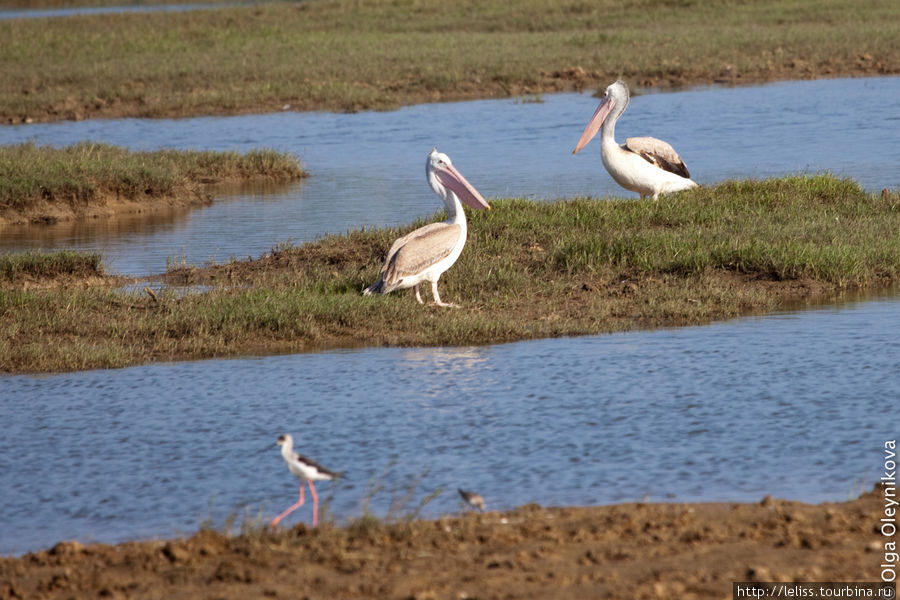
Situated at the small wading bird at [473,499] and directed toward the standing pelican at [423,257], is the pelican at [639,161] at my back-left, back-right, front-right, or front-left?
front-right

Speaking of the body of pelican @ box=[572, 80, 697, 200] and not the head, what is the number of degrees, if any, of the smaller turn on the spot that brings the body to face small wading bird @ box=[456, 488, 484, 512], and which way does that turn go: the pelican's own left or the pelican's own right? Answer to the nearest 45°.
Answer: approximately 90° to the pelican's own left

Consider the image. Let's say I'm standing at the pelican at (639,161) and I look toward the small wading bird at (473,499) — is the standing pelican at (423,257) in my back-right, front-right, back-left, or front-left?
front-right

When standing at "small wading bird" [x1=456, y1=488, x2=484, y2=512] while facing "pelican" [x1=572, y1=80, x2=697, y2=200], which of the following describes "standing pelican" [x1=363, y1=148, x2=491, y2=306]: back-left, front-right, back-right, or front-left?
front-left

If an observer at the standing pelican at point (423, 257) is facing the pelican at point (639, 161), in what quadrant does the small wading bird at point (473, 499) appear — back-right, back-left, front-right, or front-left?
back-right

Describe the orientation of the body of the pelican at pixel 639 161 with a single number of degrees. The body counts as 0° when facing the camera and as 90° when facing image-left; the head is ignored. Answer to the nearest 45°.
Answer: approximately 90°

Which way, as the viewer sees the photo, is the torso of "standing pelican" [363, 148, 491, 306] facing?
to the viewer's right

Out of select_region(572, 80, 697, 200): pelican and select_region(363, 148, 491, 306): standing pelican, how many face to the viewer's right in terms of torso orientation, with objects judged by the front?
1

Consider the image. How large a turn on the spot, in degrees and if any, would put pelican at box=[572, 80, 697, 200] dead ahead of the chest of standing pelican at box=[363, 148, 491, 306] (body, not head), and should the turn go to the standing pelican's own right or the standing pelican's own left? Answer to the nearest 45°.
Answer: approximately 45° to the standing pelican's own left

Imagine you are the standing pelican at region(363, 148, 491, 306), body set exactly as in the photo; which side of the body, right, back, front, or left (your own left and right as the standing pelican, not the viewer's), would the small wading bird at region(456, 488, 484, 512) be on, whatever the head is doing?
right

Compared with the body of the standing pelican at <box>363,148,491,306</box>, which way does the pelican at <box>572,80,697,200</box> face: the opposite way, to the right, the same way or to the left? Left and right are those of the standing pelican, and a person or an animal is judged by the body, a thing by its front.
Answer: the opposite way
